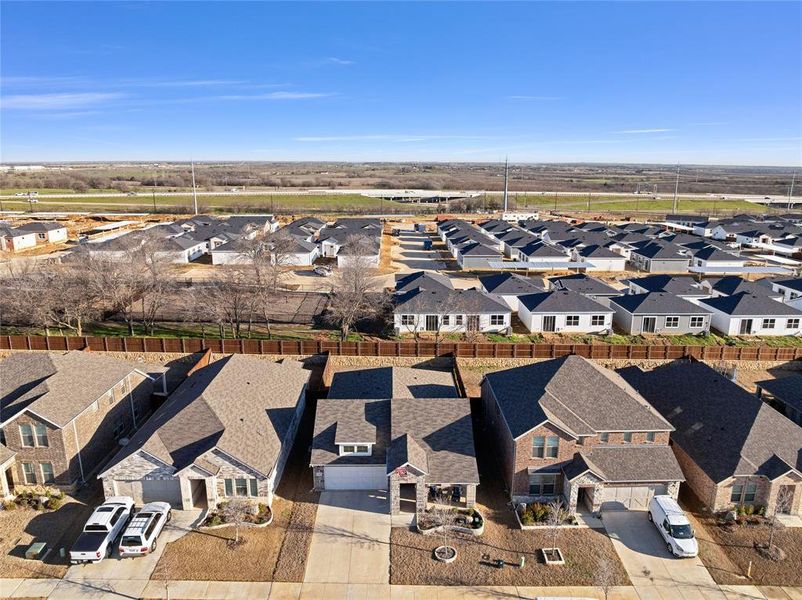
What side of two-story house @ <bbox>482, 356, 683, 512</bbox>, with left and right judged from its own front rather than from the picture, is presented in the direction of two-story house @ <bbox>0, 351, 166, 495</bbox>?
right

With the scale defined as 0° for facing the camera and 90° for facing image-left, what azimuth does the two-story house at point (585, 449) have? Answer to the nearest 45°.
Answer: approximately 0°

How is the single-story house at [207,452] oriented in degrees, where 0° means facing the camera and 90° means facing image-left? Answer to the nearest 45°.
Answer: approximately 0°

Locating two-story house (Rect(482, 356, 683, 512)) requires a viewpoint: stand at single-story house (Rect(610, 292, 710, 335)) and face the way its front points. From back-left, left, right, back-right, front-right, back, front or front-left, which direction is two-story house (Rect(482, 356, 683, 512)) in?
back

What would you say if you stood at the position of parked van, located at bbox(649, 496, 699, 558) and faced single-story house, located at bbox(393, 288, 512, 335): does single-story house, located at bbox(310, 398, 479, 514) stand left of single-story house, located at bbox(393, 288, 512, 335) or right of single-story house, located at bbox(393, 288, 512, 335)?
left

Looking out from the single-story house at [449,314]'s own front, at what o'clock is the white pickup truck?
The white pickup truck is roughly at 7 o'clock from the single-story house.

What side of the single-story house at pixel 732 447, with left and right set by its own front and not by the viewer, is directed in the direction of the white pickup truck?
right
